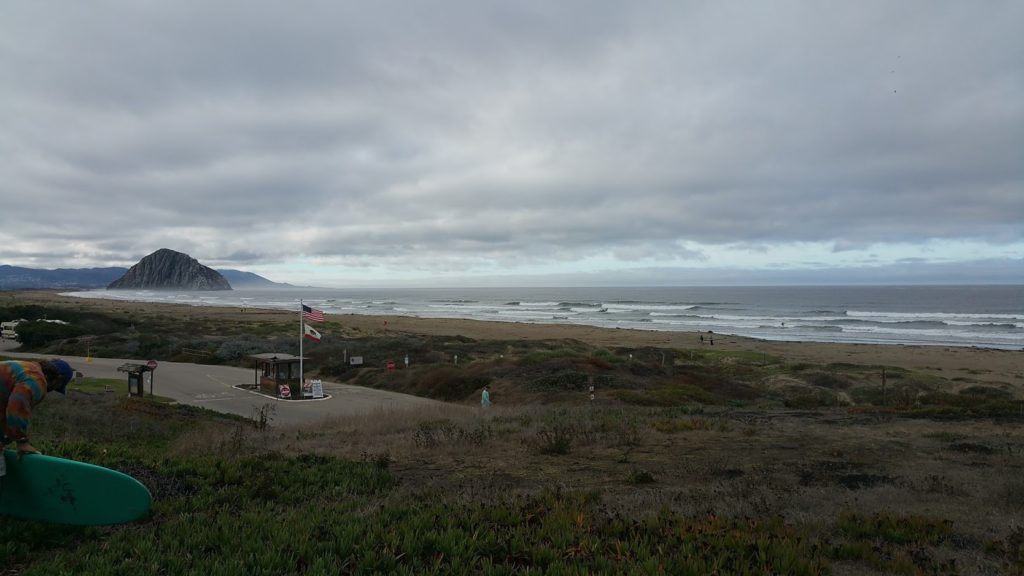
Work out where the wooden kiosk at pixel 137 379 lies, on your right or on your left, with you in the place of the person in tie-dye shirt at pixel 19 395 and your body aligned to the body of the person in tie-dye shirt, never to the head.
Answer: on your left

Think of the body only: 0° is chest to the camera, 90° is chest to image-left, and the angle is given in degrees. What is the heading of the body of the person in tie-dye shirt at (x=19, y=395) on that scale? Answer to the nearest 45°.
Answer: approximately 270°
